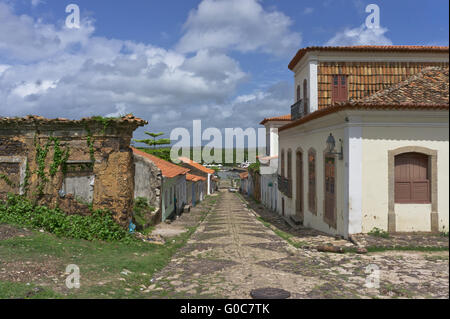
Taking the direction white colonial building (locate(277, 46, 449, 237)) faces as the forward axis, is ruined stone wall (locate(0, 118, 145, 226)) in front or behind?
in front

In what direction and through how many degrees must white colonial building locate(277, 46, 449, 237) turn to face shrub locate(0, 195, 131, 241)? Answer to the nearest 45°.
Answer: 0° — it already faces it

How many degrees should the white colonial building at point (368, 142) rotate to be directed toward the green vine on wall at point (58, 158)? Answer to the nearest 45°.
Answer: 0° — it already faces it

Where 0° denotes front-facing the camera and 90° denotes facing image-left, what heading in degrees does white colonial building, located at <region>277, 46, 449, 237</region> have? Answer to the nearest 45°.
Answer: approximately 90°

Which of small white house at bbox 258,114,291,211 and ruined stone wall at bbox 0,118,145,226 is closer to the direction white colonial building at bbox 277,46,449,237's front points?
the ruined stone wall

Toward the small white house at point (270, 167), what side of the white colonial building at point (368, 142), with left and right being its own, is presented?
right
